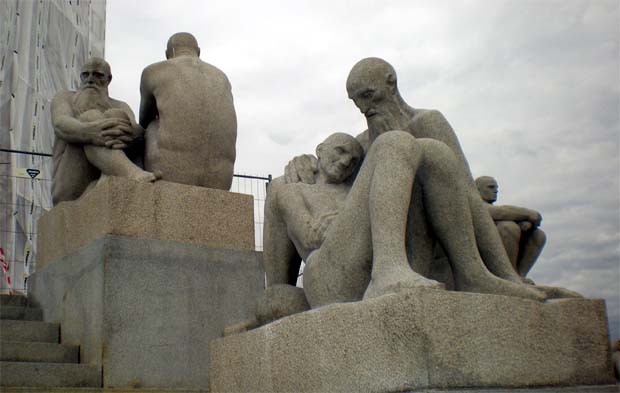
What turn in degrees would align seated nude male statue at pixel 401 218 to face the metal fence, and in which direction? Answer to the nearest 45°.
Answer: approximately 180°

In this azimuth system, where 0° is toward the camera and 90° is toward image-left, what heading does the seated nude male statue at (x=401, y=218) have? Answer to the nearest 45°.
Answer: approximately 315°

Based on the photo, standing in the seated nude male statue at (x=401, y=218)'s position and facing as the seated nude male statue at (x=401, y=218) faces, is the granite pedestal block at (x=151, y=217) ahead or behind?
behind
